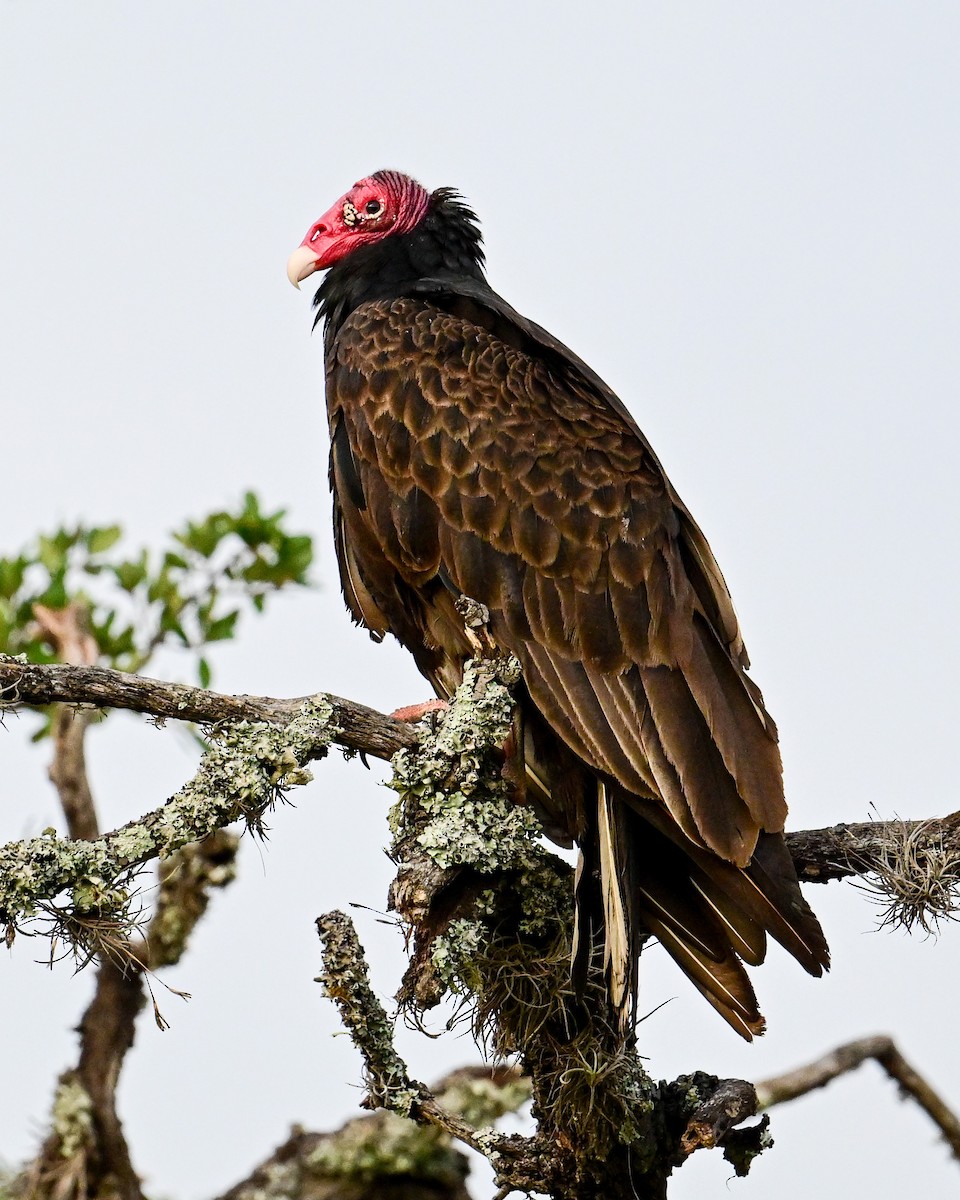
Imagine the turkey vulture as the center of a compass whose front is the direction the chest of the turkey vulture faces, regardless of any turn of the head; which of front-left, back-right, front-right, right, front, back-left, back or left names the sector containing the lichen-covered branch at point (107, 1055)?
front

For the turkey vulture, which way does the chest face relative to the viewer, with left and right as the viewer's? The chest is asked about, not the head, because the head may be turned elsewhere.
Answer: facing to the left of the viewer
